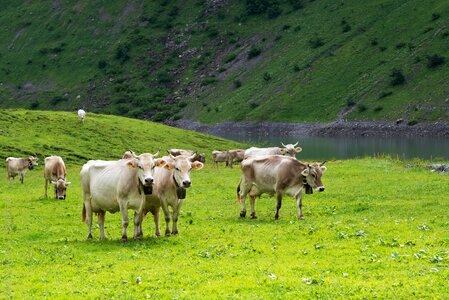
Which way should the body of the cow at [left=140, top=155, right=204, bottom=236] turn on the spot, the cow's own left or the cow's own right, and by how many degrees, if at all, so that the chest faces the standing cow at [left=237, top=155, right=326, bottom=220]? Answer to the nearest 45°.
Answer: approximately 90° to the cow's own left

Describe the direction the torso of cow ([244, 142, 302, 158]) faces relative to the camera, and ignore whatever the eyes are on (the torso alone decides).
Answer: to the viewer's right

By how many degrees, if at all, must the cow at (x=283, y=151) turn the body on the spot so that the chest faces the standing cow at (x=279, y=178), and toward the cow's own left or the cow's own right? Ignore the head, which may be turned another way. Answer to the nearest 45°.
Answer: approximately 90° to the cow's own right

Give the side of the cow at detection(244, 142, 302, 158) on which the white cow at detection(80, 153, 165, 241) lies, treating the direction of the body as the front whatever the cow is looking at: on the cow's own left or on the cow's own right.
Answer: on the cow's own right

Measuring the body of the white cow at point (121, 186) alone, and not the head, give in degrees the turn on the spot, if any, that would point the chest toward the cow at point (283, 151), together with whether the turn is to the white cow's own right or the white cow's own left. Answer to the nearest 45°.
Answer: approximately 90° to the white cow's own left

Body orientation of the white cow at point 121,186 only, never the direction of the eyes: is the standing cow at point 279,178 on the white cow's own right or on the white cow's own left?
on the white cow's own left

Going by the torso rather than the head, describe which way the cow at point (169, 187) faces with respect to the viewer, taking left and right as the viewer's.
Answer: facing the viewer and to the right of the viewer

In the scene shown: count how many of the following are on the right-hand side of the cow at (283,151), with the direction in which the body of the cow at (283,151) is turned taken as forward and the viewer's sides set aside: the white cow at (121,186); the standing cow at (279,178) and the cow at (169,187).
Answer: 3

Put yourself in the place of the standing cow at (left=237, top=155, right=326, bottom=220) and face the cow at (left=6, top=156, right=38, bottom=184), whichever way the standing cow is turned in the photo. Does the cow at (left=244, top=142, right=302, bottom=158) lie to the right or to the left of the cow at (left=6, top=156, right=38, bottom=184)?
right
